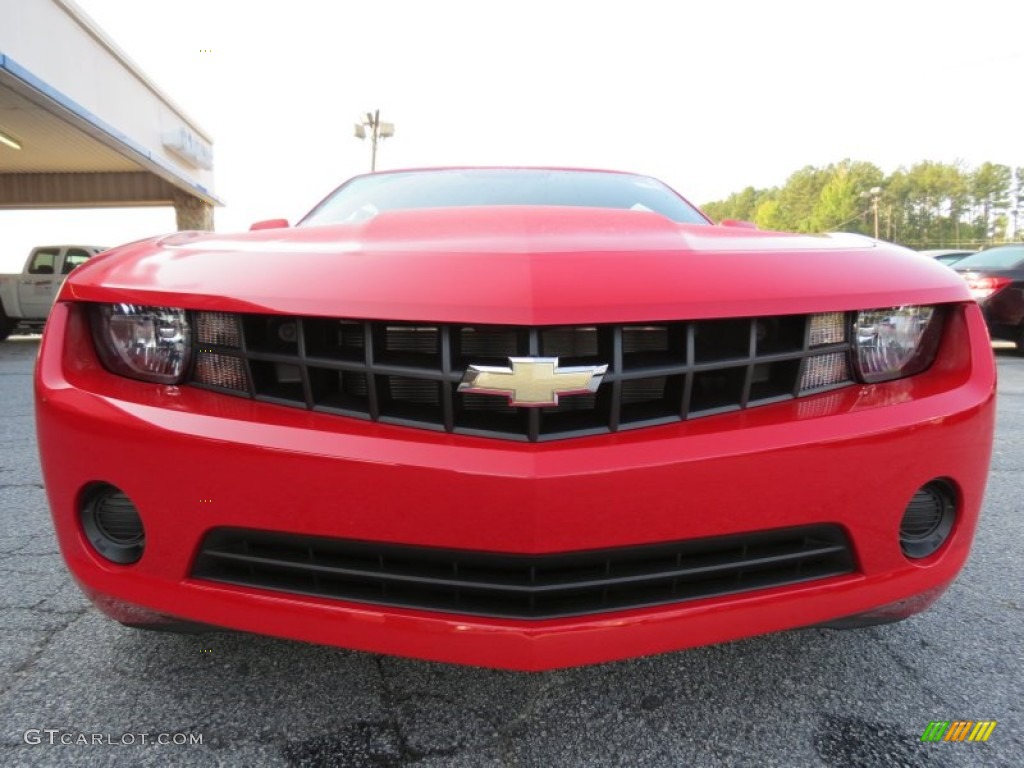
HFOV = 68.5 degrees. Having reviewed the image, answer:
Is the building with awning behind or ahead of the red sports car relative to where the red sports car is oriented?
behind

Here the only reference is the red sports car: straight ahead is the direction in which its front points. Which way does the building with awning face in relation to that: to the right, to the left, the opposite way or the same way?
to the left

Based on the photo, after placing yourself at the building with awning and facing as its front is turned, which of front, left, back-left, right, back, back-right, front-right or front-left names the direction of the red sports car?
front-right

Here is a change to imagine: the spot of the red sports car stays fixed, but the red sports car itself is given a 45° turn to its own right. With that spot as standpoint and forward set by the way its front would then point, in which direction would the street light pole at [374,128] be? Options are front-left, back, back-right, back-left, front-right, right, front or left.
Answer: back-right

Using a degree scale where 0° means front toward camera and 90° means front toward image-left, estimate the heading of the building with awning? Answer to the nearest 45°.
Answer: approximately 315°

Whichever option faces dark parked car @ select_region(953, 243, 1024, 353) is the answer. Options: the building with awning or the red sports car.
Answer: the building with awning
